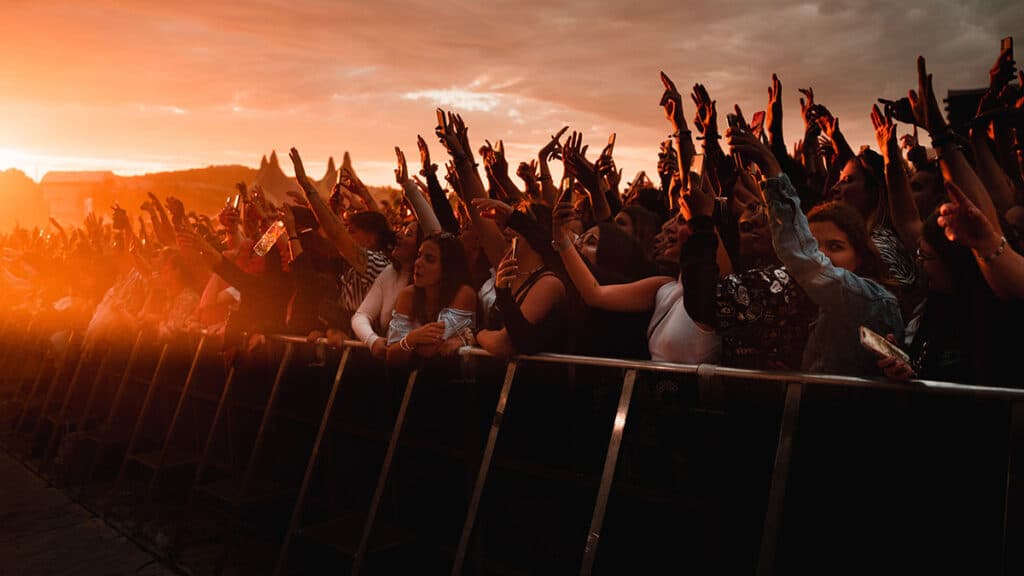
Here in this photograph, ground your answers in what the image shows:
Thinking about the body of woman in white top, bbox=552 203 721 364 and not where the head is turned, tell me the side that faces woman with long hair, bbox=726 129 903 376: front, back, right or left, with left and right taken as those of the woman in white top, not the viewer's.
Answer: left

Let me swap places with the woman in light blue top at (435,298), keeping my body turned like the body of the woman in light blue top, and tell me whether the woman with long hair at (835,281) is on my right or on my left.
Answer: on my left

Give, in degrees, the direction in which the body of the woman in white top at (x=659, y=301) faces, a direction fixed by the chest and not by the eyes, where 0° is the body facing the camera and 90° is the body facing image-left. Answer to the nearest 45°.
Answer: approximately 45°

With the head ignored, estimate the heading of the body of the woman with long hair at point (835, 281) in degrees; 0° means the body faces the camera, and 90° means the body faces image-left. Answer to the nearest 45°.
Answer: approximately 45°

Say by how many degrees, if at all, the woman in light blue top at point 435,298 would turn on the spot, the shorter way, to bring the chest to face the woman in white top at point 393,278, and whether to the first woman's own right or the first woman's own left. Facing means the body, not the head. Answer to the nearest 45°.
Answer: approximately 90° to the first woman's own right

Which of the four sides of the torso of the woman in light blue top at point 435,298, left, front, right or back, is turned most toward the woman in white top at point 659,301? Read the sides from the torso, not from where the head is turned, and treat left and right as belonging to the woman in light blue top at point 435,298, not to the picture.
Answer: left

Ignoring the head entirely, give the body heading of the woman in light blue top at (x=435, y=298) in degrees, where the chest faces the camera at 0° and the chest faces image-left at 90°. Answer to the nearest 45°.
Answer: approximately 45°
